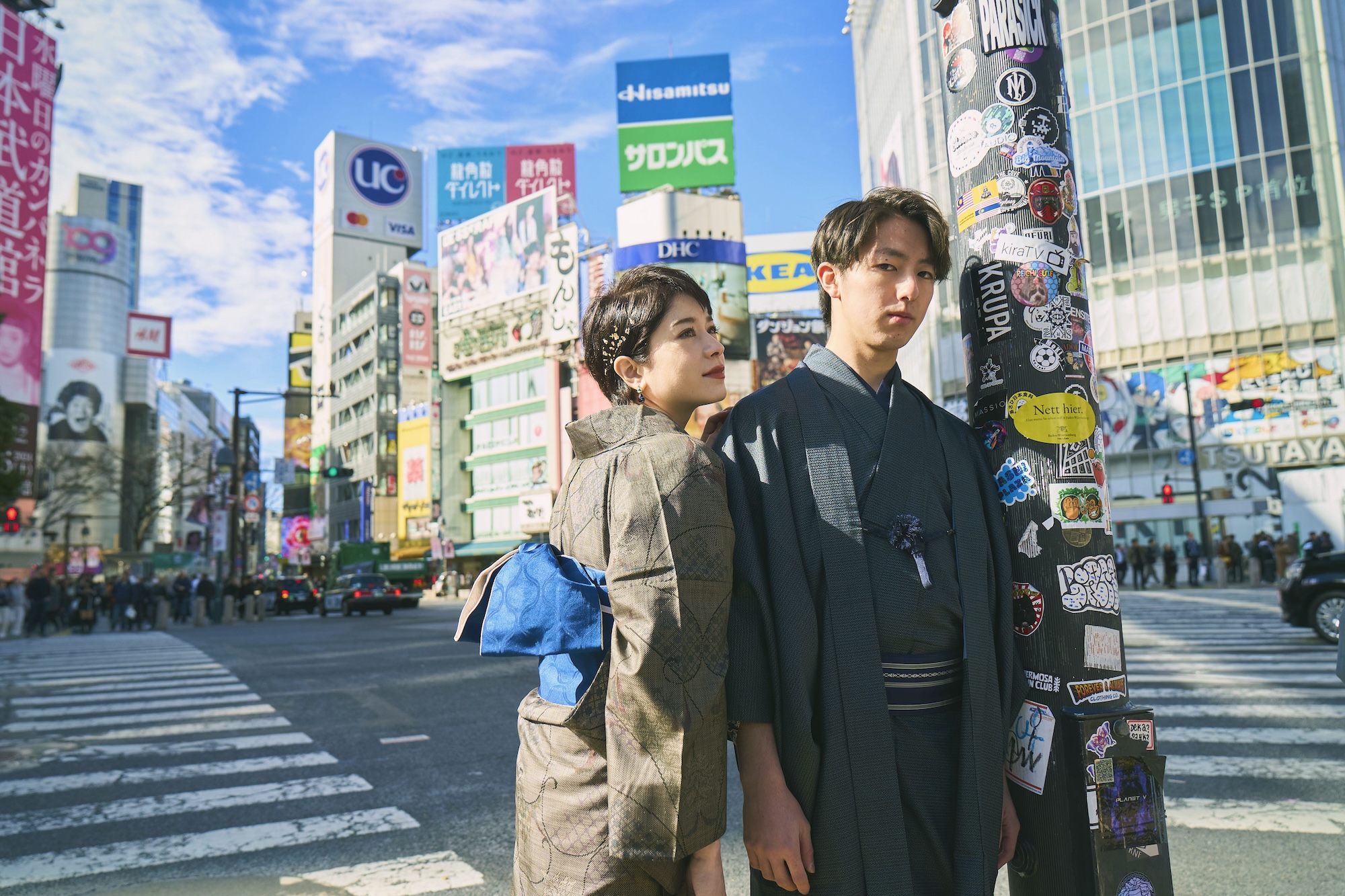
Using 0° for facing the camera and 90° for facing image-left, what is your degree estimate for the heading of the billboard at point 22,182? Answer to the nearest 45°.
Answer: approximately 315°

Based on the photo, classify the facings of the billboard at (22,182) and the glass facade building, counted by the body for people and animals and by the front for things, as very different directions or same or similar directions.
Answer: very different directions

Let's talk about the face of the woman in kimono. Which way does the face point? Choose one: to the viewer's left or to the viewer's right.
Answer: to the viewer's right

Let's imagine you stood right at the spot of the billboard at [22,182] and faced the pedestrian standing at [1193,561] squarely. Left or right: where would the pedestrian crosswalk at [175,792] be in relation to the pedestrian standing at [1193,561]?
right

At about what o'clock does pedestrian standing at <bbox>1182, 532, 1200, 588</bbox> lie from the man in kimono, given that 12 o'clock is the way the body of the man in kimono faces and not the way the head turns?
The pedestrian standing is roughly at 8 o'clock from the man in kimono.

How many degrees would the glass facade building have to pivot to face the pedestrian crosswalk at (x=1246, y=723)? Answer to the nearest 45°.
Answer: approximately 45° to its left

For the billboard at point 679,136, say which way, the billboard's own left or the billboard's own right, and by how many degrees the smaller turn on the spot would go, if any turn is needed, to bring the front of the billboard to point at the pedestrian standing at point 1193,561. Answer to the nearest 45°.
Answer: approximately 45° to the billboard's own left

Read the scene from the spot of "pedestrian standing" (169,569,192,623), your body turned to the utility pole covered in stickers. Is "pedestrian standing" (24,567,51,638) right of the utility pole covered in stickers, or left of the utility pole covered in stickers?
right

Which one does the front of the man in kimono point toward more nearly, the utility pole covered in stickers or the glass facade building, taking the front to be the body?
the utility pole covered in stickers

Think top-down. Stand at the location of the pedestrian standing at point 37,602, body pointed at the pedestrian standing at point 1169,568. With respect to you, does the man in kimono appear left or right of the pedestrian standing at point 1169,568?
right

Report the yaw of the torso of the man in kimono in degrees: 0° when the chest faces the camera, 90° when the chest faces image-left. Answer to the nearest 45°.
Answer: approximately 315°

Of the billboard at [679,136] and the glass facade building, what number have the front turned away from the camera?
0

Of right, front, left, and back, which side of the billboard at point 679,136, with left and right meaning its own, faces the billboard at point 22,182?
right
